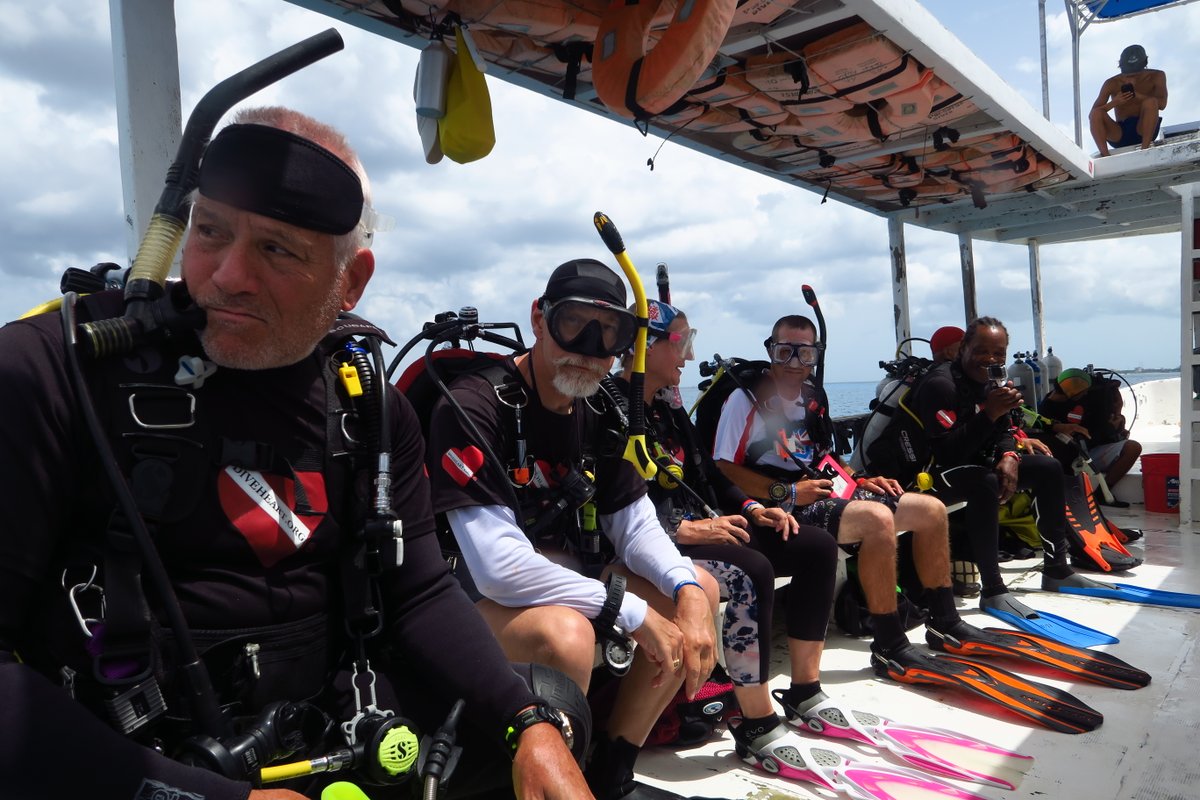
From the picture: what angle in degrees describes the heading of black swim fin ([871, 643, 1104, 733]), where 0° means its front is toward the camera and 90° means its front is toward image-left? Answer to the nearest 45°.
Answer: approximately 315°

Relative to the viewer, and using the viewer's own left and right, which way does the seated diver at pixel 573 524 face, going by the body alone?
facing the viewer and to the right of the viewer

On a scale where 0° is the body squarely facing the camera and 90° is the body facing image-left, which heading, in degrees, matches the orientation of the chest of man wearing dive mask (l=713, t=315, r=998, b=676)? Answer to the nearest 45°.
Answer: approximately 315°

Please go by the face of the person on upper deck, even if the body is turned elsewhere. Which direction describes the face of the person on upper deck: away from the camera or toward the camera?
toward the camera

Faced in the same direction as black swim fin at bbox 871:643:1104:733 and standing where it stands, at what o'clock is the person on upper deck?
The person on upper deck is roughly at 8 o'clock from the black swim fin.

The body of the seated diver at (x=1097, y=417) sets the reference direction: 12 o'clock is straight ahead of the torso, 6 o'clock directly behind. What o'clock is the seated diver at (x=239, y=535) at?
the seated diver at (x=239, y=535) is roughly at 2 o'clock from the seated diver at (x=1097, y=417).

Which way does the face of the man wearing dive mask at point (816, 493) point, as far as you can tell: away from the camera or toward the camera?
toward the camera

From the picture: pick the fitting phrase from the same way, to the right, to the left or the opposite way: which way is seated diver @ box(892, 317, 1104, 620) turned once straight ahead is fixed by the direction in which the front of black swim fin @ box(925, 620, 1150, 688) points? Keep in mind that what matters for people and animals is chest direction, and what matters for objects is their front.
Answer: the same way

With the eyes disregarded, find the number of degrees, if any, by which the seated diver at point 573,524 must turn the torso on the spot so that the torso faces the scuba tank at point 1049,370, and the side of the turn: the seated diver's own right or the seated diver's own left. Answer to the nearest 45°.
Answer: approximately 90° to the seated diver's own left

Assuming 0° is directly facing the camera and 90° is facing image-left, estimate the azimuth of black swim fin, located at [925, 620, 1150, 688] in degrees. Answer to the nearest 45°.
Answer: approximately 315°

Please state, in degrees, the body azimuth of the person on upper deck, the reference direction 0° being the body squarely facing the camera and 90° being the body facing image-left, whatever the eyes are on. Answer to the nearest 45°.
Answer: approximately 0°

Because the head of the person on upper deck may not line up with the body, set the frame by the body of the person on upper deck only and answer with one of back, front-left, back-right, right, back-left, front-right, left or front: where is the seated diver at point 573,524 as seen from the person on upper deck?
front

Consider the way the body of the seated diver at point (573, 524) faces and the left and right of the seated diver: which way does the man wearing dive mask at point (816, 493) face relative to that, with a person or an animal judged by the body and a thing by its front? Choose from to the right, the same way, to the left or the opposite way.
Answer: the same way

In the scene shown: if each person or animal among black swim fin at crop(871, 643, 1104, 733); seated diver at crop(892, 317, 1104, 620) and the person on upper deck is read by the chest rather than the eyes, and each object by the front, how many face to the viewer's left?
0

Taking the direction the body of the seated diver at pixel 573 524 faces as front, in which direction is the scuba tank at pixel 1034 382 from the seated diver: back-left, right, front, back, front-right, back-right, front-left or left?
left

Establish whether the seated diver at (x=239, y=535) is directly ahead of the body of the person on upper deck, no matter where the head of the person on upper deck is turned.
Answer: yes

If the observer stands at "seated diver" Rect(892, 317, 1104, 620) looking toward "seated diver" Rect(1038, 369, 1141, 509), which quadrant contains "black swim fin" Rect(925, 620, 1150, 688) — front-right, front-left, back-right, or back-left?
back-right

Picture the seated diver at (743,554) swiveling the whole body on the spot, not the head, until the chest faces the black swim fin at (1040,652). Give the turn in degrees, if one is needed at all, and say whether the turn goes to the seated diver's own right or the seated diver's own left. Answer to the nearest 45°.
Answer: approximately 90° to the seated diver's own left
